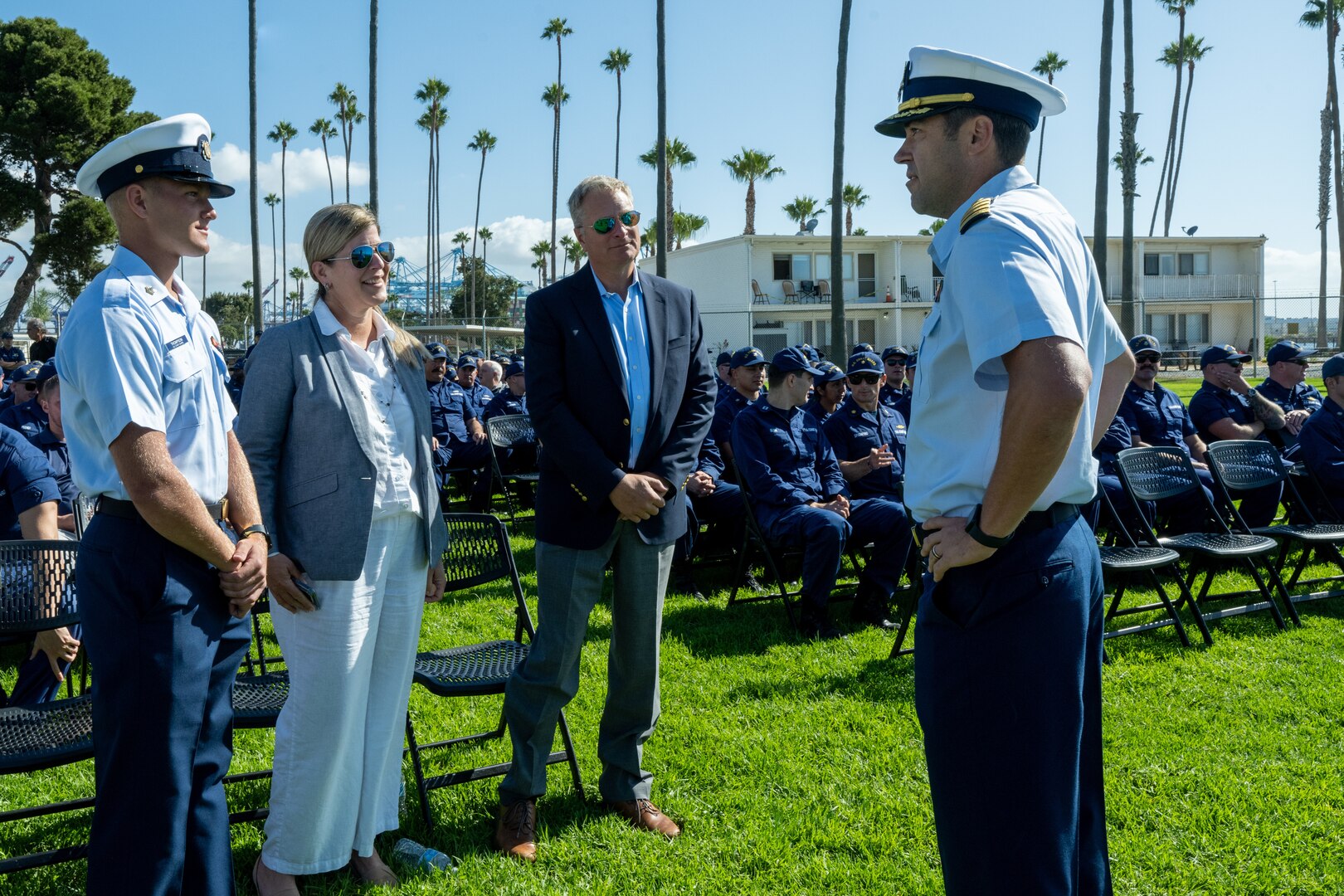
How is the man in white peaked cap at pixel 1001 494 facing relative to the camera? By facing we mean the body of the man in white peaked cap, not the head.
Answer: to the viewer's left

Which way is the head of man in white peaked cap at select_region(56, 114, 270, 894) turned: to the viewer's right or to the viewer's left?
to the viewer's right

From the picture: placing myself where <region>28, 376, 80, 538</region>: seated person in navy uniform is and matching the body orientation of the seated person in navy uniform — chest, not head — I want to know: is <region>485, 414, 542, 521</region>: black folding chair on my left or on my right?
on my left

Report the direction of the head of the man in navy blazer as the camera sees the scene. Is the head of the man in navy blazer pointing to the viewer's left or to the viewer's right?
to the viewer's right

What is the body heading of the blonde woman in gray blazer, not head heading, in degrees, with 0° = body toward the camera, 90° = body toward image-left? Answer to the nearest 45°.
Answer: approximately 315°

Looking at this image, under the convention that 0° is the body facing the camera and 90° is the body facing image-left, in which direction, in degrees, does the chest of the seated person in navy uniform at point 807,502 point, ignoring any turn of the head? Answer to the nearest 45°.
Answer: approximately 315°

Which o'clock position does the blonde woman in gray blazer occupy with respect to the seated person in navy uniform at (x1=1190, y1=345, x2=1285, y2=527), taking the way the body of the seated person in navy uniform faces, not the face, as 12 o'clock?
The blonde woman in gray blazer is roughly at 2 o'clock from the seated person in navy uniform.

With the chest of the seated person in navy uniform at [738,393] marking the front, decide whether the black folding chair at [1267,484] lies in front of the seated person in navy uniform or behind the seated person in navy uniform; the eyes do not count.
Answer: in front

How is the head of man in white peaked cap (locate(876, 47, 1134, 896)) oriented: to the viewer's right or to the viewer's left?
to the viewer's left
